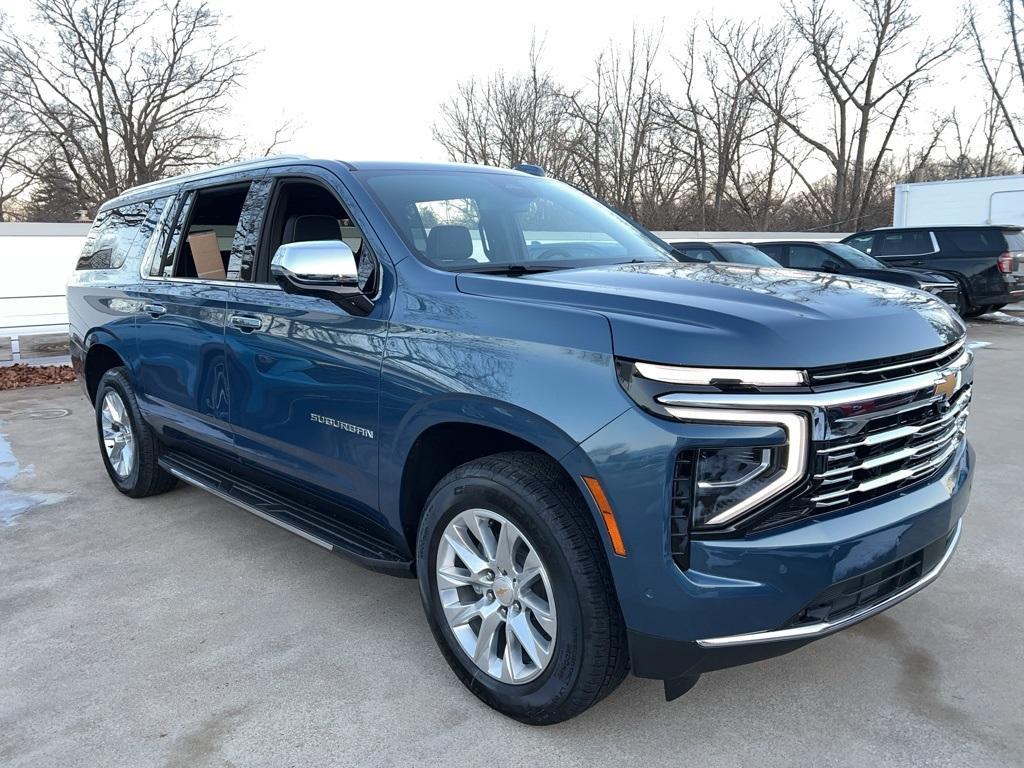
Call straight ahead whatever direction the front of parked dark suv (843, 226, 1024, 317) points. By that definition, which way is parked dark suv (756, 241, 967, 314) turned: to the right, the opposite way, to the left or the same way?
the opposite way

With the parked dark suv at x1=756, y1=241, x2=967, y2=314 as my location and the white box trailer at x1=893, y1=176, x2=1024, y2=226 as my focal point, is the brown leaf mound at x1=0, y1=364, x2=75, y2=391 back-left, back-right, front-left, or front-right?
back-left

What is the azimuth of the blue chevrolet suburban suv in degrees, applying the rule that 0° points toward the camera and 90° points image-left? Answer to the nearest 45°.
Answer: approximately 315°

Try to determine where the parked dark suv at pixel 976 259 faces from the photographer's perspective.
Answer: facing away from the viewer and to the left of the viewer

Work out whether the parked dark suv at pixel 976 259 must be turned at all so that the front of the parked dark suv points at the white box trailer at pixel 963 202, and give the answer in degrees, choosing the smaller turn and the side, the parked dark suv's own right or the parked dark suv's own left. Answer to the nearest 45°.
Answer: approximately 45° to the parked dark suv's own right

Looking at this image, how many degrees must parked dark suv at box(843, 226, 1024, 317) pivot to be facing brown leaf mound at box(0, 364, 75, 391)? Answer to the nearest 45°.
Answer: approximately 90° to its left

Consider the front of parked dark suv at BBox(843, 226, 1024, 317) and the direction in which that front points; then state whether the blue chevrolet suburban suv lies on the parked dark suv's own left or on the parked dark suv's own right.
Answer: on the parked dark suv's own left

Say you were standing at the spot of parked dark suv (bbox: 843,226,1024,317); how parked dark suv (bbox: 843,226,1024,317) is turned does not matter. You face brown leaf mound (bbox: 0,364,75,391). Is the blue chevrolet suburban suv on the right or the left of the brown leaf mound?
left

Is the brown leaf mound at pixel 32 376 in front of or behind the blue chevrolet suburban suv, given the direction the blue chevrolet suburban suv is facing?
behind

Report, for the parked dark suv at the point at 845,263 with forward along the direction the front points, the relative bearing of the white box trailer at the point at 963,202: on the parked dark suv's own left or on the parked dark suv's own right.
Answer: on the parked dark suv's own left

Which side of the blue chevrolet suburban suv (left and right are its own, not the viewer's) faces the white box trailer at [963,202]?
left

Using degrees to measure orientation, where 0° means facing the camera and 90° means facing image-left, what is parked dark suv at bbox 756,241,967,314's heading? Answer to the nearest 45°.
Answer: approximately 315°

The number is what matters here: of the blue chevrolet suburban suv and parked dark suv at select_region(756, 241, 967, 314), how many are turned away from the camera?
0
